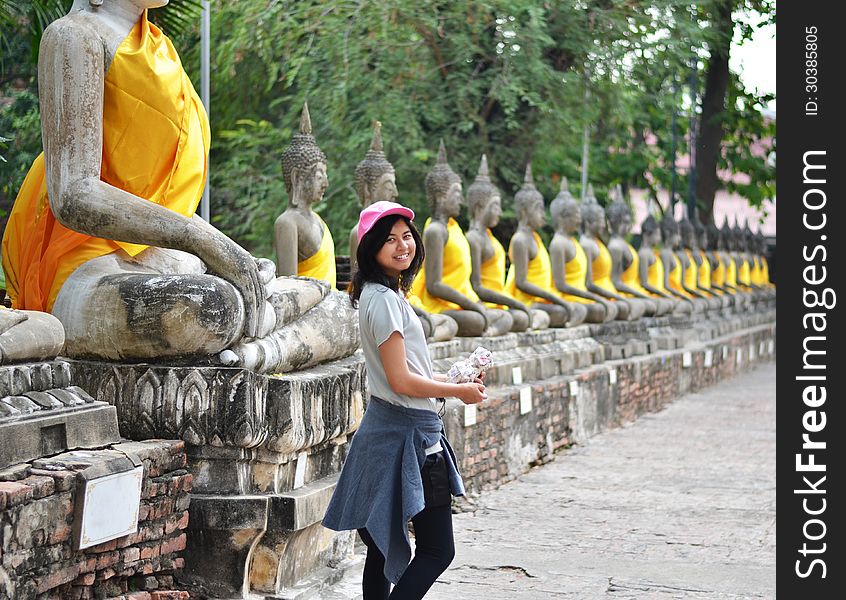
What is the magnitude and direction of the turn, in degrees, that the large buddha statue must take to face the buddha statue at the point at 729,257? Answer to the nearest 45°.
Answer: approximately 90° to its left

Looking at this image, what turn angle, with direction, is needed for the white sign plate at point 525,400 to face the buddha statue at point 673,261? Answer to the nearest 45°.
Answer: approximately 135° to its left

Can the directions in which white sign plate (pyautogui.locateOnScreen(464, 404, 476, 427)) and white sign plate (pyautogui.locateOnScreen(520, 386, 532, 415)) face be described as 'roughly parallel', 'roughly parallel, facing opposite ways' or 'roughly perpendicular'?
roughly parallel

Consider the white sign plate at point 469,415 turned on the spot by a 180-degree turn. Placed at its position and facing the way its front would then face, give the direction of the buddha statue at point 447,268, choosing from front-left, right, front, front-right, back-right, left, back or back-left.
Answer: front-right

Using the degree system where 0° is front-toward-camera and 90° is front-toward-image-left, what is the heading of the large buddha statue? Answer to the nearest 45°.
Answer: approximately 315°

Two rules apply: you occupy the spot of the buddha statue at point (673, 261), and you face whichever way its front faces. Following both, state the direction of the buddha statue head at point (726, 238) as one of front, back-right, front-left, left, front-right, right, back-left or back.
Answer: left

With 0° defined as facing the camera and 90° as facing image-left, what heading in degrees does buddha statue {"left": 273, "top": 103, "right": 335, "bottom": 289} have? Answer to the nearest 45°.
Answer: approximately 315°

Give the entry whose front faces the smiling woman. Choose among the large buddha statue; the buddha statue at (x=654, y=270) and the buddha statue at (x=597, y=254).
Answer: the large buddha statue

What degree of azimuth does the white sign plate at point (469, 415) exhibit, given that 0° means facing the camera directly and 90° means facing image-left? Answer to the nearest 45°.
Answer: approximately 315°

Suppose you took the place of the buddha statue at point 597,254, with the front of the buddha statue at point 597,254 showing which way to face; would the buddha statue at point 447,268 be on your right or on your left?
on your right

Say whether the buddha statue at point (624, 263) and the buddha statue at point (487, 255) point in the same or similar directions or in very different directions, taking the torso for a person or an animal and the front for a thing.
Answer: same or similar directions

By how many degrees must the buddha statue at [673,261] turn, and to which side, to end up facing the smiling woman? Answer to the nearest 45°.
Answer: approximately 90° to its right

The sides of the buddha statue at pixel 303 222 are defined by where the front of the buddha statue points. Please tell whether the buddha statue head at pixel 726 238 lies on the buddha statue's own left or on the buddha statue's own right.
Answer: on the buddha statue's own left

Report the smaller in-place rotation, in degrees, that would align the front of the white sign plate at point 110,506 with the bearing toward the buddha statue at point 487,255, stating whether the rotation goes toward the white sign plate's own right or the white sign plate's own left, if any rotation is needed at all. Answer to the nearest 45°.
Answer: approximately 90° to the white sign plate's own left

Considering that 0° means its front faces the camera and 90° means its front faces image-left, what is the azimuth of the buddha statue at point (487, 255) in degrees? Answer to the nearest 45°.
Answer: approximately 270°

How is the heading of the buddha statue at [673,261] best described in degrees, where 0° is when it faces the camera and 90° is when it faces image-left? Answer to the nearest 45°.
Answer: approximately 270°
